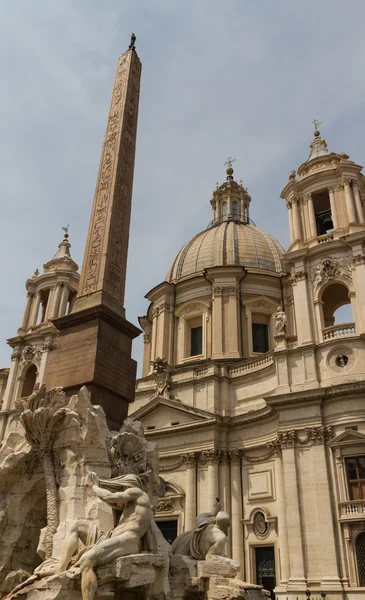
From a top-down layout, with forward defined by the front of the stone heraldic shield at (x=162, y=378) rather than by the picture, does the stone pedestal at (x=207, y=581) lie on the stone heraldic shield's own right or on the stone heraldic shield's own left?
on the stone heraldic shield's own left

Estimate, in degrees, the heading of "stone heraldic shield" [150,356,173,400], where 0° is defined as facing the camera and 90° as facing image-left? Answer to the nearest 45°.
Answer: approximately 45°

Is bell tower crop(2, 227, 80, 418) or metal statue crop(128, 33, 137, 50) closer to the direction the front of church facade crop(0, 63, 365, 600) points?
the metal statue

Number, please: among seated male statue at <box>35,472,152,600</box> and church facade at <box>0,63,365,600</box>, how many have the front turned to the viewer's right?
0

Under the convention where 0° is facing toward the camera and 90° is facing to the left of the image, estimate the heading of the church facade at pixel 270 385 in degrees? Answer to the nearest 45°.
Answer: approximately 45°

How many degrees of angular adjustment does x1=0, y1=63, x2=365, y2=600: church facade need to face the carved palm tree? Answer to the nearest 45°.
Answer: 0° — it already faces it

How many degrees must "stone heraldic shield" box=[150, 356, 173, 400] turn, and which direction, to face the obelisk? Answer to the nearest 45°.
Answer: approximately 45° to its left

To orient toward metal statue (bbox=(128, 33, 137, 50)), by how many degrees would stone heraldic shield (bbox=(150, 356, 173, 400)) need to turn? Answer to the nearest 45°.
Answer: approximately 45° to its left

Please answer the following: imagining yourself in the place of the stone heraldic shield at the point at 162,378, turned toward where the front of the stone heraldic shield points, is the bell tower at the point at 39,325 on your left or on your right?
on your right
